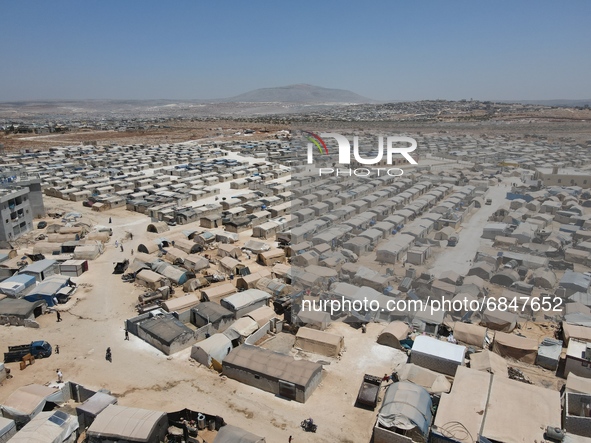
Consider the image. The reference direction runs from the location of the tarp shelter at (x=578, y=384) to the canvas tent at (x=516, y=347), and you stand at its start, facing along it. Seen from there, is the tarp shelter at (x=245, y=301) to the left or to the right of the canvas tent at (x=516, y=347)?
left

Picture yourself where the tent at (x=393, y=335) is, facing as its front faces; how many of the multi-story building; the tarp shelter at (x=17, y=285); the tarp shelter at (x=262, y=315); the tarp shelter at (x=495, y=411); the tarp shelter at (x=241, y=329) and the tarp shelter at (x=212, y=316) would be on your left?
1

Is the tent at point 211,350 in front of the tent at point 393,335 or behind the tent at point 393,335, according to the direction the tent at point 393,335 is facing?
in front

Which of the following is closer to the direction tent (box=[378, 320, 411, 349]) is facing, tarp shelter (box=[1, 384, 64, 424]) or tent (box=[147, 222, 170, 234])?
the tarp shelter

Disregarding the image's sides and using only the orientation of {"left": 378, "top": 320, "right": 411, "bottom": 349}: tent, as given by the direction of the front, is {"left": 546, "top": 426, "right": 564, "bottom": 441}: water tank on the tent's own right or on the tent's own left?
on the tent's own left

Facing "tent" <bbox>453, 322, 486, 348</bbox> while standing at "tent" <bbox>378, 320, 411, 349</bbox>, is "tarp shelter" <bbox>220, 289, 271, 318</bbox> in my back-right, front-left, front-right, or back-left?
back-left

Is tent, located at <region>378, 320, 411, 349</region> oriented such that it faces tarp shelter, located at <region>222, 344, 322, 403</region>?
yes

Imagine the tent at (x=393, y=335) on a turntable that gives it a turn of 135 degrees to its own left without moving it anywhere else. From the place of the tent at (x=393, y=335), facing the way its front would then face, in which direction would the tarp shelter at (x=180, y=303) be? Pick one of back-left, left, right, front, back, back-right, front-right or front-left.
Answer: back

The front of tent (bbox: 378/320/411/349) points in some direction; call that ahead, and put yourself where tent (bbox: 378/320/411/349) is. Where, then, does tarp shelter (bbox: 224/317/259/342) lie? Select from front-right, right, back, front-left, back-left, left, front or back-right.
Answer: front-right

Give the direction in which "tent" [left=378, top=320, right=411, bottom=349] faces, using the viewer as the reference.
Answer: facing the viewer and to the left of the viewer

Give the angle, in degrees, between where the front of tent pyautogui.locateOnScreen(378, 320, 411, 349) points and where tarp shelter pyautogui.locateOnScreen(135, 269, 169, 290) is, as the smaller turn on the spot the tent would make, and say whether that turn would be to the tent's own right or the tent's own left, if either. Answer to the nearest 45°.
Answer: approximately 45° to the tent's own right

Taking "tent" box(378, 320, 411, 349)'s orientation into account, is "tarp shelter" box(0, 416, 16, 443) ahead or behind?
ahead

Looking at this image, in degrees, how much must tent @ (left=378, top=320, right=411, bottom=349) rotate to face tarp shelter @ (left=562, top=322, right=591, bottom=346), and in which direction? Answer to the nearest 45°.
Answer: approximately 135° to its left
